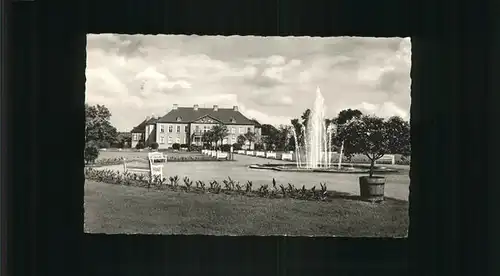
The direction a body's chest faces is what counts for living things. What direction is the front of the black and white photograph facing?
toward the camera
